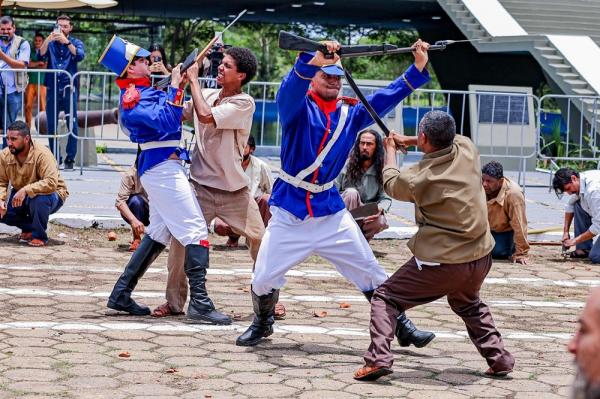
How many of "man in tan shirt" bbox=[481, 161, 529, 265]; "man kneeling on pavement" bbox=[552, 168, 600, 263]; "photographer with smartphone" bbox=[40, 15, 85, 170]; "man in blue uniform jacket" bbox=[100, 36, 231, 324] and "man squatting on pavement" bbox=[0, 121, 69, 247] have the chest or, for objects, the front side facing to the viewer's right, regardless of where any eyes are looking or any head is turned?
1

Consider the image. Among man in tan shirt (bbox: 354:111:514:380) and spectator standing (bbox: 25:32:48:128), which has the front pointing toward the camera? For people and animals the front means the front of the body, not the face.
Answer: the spectator standing

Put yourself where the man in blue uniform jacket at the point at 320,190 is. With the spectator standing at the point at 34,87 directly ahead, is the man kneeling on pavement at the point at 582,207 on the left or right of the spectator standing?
right

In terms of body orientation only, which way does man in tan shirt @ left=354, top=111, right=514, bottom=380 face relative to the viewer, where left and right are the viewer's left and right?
facing away from the viewer and to the left of the viewer

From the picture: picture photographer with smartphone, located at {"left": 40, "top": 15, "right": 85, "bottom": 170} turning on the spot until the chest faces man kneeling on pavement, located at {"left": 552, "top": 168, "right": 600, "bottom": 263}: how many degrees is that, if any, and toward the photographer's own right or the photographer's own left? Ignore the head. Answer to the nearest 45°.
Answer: approximately 45° to the photographer's own left

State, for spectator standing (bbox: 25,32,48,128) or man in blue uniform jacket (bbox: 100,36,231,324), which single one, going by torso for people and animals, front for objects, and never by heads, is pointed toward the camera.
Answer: the spectator standing

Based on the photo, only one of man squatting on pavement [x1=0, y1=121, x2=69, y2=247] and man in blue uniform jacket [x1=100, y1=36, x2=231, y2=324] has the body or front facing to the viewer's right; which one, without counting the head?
the man in blue uniform jacket

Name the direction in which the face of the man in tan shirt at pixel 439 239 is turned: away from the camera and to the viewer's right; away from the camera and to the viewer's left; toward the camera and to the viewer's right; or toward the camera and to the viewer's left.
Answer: away from the camera and to the viewer's left

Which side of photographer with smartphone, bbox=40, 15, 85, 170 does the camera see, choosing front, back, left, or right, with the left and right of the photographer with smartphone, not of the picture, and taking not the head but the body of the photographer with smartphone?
front

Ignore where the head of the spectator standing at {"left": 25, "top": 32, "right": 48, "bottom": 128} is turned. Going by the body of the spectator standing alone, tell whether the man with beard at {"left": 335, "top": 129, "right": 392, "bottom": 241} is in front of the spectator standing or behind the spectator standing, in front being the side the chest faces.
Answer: in front

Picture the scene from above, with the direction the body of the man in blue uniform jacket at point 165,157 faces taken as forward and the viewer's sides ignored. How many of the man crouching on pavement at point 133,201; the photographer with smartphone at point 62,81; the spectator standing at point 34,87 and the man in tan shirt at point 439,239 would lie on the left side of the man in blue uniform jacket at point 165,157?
3

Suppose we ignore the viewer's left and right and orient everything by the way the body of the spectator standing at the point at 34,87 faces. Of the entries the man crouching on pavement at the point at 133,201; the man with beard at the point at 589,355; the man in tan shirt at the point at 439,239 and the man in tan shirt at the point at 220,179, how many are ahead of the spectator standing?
4
